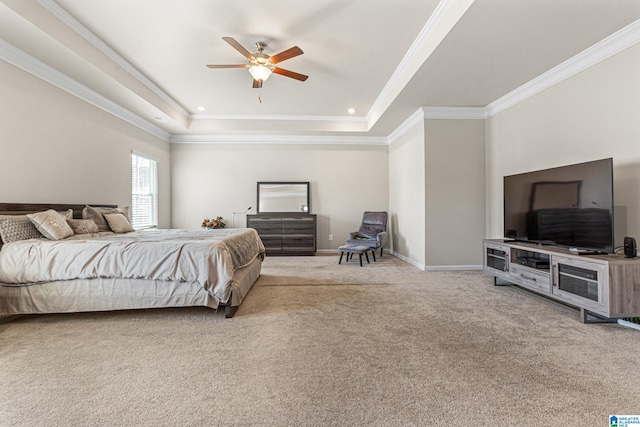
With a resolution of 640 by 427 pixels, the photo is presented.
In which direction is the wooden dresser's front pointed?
toward the camera

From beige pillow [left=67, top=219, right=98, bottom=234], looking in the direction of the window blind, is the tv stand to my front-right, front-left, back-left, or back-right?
back-right

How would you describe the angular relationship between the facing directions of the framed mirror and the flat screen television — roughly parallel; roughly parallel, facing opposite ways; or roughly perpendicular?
roughly perpendicular

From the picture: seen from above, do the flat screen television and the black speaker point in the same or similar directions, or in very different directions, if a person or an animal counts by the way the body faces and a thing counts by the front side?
same or similar directions

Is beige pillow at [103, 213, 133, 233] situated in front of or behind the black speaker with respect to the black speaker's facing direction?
in front

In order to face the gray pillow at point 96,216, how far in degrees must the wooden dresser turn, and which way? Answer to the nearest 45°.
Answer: approximately 45° to its right

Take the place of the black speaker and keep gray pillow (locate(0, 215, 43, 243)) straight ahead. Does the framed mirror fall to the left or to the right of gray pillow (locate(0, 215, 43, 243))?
right

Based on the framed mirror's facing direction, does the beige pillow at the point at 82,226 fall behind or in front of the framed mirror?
in front

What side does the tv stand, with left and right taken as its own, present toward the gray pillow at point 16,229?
front

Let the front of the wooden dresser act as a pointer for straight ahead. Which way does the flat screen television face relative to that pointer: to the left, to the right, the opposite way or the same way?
to the right

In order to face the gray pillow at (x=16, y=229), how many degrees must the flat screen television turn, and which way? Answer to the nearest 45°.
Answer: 0° — it already faces it

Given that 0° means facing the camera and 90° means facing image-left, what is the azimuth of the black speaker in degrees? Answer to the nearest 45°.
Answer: approximately 45°

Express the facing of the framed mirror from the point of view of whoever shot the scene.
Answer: facing the viewer

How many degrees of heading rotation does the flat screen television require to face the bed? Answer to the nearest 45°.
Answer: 0° — it already faces it

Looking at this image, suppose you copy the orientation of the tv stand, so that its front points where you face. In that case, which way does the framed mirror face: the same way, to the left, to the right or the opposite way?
to the left

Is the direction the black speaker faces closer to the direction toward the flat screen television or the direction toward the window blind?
the window blind

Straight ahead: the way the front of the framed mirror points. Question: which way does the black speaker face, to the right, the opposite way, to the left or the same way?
to the right

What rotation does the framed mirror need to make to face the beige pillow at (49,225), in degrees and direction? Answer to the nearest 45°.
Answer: approximately 45° to its right
